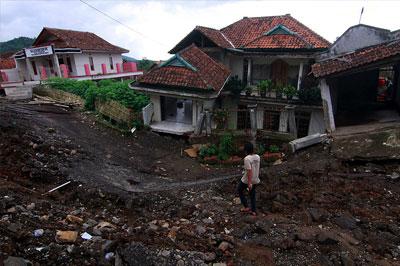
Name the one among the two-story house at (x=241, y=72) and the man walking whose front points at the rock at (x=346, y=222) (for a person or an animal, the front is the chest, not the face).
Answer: the two-story house

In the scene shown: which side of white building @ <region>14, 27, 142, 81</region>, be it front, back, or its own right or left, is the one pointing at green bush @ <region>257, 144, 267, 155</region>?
left

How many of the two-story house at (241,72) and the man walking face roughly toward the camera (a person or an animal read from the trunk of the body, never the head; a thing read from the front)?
1

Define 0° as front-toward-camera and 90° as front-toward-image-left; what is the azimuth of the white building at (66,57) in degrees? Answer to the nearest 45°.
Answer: approximately 45°

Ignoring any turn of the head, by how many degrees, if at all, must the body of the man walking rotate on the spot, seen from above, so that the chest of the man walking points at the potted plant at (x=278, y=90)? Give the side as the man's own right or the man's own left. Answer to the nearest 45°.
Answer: approximately 45° to the man's own right

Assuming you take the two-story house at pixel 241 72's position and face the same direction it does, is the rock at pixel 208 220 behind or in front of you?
in front

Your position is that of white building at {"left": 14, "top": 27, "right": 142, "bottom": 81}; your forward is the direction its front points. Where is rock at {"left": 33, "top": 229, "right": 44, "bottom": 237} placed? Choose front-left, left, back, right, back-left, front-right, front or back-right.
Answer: front-left

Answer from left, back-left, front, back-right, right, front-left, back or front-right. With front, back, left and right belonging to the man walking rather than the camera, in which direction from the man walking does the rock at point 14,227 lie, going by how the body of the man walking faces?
left

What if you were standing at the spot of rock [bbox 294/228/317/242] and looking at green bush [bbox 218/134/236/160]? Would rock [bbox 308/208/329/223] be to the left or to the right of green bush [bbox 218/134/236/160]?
right

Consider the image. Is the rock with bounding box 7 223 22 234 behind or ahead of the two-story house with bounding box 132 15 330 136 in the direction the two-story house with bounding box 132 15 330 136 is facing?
ahead
